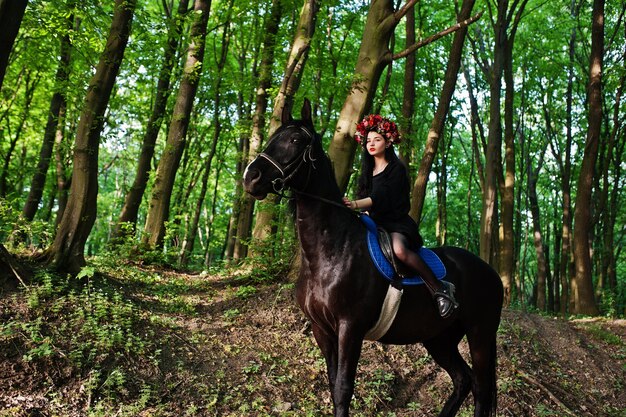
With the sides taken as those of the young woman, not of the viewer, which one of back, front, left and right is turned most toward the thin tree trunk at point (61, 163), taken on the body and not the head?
right

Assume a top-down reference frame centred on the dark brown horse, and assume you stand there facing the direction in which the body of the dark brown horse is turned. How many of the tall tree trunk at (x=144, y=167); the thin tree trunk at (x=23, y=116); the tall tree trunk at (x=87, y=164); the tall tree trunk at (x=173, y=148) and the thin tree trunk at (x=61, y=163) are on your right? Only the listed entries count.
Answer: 5

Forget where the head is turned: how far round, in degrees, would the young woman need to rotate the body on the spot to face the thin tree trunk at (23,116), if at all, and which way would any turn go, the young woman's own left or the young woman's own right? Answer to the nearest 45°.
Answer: approximately 90° to the young woman's own right

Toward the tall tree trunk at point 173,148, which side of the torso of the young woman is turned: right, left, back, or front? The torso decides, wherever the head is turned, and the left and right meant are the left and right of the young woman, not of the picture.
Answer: right

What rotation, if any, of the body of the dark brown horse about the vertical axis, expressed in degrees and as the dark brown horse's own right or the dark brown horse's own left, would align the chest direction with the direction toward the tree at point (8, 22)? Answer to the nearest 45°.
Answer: approximately 45° to the dark brown horse's own right

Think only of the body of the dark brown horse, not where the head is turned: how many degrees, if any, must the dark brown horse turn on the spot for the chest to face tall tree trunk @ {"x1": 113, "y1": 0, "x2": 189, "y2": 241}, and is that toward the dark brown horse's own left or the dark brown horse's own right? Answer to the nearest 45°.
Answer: approximately 90° to the dark brown horse's own right

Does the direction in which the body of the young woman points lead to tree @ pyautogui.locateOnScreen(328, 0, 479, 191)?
no

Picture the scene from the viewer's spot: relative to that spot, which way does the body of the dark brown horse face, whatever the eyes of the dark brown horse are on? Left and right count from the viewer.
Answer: facing the viewer and to the left of the viewer

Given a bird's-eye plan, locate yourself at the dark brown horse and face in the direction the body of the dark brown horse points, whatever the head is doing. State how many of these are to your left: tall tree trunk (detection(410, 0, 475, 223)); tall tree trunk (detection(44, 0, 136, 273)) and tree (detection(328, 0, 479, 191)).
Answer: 0

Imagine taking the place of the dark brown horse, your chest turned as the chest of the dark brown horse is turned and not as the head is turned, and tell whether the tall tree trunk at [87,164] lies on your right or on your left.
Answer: on your right

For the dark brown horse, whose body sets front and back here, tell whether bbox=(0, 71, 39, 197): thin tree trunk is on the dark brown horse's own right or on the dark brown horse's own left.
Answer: on the dark brown horse's own right

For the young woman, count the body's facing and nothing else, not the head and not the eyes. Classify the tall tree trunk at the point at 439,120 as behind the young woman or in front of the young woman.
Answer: behind
